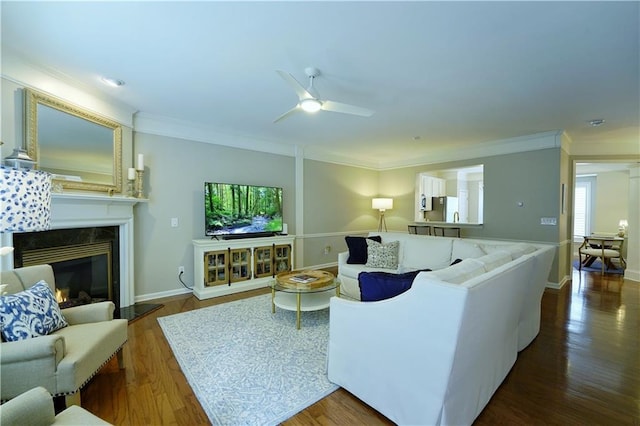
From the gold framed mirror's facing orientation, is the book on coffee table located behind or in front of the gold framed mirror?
in front

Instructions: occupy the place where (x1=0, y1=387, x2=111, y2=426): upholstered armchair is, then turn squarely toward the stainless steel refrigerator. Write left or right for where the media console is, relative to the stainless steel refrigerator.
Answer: left

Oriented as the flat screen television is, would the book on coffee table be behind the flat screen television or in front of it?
in front

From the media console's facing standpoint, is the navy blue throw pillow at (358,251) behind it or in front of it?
in front

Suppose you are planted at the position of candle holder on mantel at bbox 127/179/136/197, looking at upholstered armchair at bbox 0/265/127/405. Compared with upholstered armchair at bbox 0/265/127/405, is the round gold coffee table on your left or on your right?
left

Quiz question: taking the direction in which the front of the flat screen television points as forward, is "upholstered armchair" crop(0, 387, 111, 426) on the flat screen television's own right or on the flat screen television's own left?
on the flat screen television's own right

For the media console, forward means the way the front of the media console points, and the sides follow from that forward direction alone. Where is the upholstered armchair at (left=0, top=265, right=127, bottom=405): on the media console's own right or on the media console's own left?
on the media console's own right

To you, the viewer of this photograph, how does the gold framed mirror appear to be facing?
facing the viewer and to the right of the viewer

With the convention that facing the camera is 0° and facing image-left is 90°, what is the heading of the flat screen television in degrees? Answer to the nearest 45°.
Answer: approximately 315°
